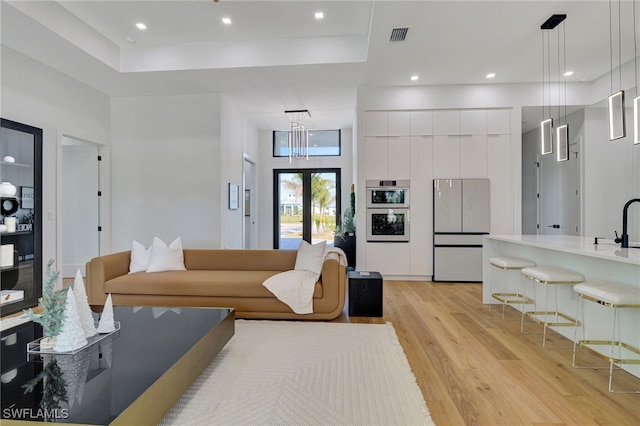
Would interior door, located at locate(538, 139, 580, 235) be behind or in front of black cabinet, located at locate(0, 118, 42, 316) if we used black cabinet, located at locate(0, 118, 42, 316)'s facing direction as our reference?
in front

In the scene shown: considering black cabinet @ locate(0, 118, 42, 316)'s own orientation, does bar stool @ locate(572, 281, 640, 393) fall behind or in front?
in front

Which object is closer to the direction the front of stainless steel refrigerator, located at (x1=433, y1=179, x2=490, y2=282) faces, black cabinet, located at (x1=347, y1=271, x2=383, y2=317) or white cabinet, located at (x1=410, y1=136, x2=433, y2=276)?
the black cabinet

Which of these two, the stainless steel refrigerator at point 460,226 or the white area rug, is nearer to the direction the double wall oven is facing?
the white area rug

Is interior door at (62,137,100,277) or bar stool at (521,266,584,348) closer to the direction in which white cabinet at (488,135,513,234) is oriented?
the bar stool

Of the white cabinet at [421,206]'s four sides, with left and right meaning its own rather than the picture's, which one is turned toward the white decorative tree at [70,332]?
front

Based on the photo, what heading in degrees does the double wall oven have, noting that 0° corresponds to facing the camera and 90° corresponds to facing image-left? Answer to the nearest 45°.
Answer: approximately 0°

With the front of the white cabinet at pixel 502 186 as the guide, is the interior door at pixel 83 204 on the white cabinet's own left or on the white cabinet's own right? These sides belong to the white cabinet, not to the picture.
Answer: on the white cabinet's own right

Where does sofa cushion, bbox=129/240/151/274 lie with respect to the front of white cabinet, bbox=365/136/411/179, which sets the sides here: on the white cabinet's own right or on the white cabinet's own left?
on the white cabinet's own right

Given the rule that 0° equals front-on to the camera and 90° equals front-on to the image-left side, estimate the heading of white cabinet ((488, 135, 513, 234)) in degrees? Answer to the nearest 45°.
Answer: approximately 0°

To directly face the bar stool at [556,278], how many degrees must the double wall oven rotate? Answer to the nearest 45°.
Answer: approximately 45° to its left

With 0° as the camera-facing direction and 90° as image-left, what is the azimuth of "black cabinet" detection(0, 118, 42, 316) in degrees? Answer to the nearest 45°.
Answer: approximately 315°
